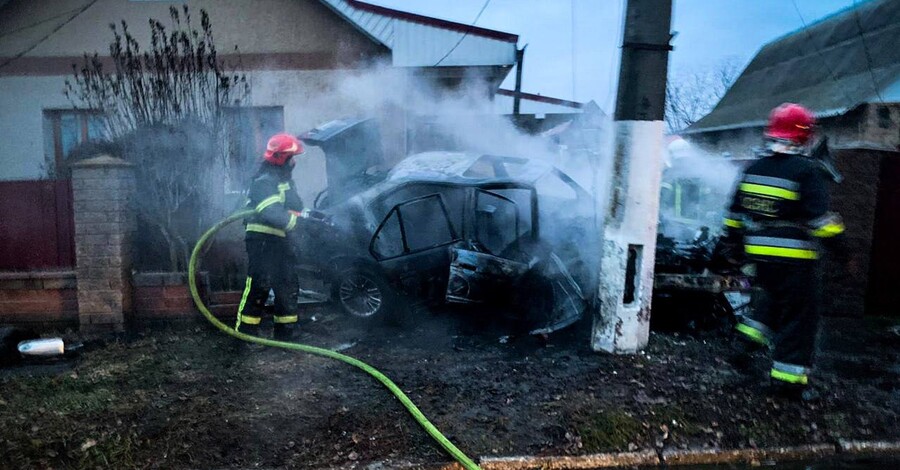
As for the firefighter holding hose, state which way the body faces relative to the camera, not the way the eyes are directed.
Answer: to the viewer's right

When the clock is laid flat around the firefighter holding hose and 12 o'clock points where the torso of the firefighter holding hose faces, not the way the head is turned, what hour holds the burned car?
The burned car is roughly at 12 o'clock from the firefighter holding hose.

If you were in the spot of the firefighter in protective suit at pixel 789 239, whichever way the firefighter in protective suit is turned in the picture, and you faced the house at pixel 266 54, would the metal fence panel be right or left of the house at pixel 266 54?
left

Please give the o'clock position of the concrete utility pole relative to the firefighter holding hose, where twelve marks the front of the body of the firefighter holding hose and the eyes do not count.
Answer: The concrete utility pole is roughly at 1 o'clock from the firefighter holding hose.

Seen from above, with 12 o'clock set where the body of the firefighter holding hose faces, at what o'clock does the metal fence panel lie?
The metal fence panel is roughly at 7 o'clock from the firefighter holding hose.

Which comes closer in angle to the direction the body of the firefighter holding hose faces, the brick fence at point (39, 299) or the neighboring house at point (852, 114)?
the neighboring house

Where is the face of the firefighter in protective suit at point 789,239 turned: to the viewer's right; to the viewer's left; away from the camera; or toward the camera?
away from the camera

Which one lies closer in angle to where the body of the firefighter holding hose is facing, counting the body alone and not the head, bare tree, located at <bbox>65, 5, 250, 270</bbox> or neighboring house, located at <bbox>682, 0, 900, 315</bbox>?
the neighboring house

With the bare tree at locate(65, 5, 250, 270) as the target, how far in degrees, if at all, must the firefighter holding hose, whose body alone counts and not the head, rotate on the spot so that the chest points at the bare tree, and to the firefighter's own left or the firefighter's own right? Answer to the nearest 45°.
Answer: approximately 135° to the firefighter's own left

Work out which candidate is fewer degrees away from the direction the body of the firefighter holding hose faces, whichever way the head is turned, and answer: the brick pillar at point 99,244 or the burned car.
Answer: the burned car

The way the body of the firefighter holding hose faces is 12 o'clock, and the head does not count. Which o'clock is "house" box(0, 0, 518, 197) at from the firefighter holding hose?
The house is roughly at 9 o'clock from the firefighter holding hose.

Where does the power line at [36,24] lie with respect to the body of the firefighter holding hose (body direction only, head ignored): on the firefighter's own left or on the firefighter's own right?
on the firefighter's own left
